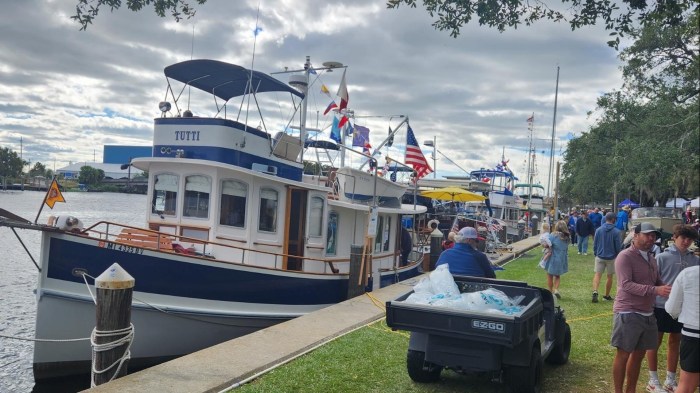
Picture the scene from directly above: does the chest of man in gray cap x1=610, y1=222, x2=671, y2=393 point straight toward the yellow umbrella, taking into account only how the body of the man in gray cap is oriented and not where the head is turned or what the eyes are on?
no

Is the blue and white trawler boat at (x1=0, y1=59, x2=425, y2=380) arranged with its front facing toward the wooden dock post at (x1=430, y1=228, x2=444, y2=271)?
no

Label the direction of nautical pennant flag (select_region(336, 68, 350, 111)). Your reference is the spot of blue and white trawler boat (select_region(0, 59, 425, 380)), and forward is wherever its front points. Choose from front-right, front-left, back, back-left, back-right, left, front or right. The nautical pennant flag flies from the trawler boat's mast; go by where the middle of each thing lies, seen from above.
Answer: back

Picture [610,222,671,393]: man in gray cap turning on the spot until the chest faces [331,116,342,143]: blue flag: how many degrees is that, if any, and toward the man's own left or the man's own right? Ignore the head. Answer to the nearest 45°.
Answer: approximately 180°

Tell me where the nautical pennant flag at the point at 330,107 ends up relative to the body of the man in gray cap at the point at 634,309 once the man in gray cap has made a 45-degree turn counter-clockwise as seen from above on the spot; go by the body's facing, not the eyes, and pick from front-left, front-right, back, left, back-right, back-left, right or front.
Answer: back-left

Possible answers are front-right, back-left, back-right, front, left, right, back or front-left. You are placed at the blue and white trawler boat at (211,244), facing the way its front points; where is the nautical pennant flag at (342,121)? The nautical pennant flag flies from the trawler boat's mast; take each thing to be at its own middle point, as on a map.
back

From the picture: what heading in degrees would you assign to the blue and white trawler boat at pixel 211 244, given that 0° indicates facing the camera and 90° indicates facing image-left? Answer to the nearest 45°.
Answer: approximately 45°

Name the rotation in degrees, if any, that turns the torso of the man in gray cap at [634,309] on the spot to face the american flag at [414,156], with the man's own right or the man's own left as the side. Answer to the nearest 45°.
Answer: approximately 180°

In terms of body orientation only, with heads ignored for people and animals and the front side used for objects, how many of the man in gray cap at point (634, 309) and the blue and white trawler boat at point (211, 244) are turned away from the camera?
0
